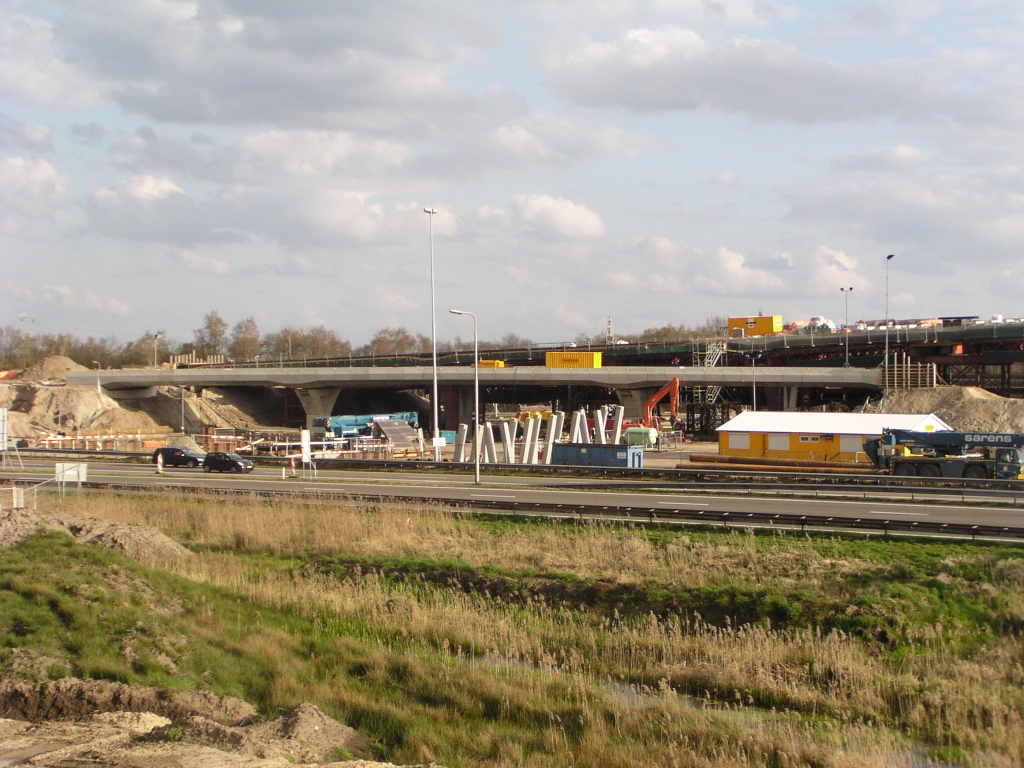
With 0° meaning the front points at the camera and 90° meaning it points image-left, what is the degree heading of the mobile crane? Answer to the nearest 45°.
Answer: approximately 270°

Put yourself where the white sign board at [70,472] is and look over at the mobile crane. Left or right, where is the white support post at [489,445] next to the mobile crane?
left

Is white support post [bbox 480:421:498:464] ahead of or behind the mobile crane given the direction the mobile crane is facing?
behind

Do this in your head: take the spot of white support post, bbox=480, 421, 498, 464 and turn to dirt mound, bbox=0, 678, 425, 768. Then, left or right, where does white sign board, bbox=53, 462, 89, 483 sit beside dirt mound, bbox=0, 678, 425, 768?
right

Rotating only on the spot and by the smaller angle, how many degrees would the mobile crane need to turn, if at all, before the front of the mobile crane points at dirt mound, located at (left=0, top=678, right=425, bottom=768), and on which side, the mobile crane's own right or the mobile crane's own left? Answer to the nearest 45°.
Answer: approximately 90° to the mobile crane's own right

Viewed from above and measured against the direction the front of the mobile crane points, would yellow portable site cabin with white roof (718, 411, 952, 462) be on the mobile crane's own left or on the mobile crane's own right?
on the mobile crane's own left

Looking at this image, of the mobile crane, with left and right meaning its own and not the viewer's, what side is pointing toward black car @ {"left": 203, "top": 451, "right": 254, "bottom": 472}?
back
